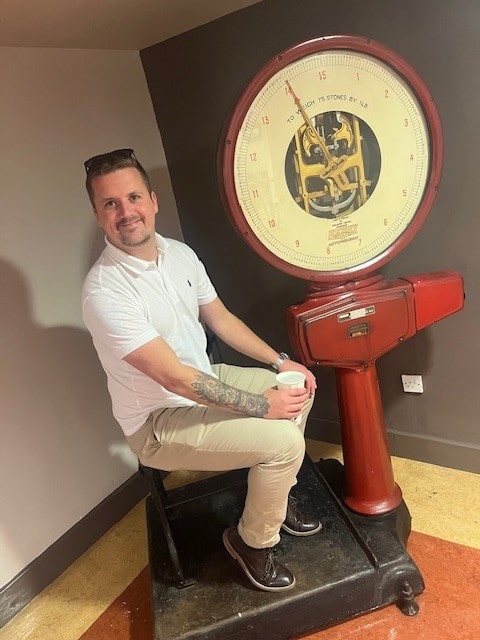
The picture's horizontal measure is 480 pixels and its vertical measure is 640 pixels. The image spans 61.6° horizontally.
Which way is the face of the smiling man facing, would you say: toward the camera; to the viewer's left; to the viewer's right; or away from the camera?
toward the camera

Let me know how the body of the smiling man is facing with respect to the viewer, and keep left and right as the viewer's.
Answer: facing the viewer and to the right of the viewer
